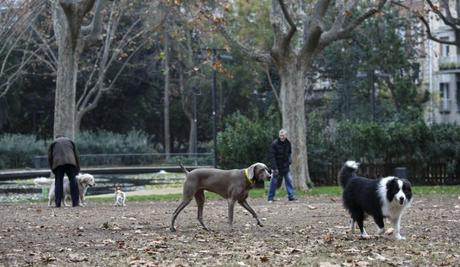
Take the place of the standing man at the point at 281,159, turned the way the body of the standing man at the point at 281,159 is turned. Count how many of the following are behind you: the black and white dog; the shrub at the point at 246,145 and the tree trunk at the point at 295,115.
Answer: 2

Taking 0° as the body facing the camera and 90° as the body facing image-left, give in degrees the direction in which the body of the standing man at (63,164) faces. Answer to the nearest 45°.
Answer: approximately 180°

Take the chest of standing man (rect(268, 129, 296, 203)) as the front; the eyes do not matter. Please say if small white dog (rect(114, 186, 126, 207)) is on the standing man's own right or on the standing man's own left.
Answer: on the standing man's own right

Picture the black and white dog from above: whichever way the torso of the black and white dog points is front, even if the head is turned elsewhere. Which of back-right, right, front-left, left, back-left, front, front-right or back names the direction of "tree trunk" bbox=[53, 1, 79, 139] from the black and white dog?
back

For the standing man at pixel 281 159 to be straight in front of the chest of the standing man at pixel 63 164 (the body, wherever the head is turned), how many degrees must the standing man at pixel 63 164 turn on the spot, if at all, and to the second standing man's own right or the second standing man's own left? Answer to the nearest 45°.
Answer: approximately 90° to the second standing man's own right

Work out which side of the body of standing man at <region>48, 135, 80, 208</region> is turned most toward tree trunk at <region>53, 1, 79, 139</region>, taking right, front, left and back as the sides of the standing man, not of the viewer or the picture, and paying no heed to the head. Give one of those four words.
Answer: front

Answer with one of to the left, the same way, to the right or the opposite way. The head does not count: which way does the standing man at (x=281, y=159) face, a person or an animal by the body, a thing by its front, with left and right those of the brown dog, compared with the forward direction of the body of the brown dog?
to the right

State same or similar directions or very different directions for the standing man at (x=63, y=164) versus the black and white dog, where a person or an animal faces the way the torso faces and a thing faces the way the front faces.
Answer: very different directions

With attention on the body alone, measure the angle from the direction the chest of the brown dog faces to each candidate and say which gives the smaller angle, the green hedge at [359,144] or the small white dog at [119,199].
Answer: the green hedge

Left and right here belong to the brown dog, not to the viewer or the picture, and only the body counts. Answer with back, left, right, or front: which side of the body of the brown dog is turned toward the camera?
right

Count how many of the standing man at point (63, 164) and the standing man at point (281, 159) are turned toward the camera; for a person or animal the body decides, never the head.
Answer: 1

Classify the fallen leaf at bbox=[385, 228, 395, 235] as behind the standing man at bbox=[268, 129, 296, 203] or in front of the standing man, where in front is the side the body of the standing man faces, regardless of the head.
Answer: in front
